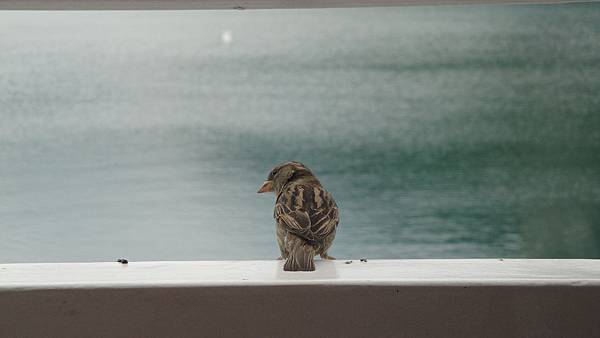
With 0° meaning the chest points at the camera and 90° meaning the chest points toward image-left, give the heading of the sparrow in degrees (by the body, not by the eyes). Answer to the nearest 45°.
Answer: approximately 180°
